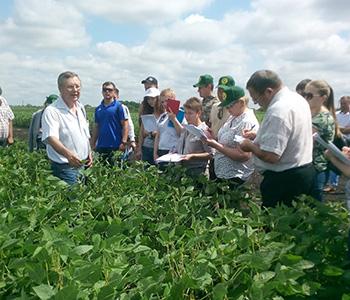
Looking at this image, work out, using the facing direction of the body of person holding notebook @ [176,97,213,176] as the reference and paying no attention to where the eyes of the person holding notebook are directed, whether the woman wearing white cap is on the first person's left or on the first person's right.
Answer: on the first person's right

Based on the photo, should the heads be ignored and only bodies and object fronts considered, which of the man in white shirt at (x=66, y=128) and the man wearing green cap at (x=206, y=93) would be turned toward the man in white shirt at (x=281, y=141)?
the man in white shirt at (x=66, y=128)

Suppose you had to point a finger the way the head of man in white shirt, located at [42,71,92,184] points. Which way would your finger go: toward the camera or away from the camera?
toward the camera

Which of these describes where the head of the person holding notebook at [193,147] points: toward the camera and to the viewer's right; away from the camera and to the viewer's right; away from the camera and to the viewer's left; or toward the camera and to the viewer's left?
toward the camera and to the viewer's left

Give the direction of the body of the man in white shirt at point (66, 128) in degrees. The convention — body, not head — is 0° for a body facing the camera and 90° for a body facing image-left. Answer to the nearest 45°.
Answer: approximately 315°

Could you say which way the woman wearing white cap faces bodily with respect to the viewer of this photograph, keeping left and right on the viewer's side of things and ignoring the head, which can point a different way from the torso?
facing the viewer

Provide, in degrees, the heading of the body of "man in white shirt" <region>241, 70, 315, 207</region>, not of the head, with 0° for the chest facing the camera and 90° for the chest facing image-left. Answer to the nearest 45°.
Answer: approximately 90°

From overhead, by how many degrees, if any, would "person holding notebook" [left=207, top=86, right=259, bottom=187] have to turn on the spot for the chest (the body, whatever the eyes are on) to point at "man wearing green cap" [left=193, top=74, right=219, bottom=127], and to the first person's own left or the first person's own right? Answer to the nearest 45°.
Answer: approximately 135° to the first person's own right

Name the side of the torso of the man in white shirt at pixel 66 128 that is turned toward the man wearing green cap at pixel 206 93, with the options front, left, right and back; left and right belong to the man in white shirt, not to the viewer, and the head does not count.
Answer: left

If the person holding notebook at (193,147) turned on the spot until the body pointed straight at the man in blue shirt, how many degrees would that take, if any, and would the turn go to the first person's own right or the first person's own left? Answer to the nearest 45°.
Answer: approximately 90° to the first person's own right

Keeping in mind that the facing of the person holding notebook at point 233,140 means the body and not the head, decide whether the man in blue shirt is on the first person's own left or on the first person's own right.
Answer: on the first person's own right
